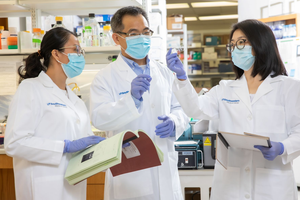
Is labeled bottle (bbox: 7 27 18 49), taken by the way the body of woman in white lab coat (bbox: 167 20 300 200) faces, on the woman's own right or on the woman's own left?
on the woman's own right

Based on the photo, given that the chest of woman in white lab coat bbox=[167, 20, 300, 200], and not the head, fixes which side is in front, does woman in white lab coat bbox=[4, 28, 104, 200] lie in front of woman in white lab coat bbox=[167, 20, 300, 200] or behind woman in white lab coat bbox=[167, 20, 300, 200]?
in front

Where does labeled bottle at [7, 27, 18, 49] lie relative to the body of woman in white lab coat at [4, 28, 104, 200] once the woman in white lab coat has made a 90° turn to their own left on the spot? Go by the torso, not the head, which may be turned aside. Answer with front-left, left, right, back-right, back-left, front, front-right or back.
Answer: front-left

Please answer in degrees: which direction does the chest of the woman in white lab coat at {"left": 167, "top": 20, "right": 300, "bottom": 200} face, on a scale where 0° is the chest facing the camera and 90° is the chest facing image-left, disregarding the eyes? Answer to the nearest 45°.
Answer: approximately 45°

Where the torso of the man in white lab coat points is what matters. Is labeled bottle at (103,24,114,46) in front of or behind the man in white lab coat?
behind

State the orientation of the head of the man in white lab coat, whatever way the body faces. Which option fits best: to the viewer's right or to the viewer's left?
to the viewer's right

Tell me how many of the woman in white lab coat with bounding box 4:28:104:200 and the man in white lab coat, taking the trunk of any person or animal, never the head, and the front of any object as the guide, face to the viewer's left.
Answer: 0

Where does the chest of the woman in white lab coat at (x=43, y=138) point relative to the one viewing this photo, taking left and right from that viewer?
facing the viewer and to the right of the viewer

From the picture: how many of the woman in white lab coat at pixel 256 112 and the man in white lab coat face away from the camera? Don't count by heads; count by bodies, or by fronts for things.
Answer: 0

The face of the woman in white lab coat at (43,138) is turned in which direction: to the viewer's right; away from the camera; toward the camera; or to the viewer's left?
to the viewer's right
